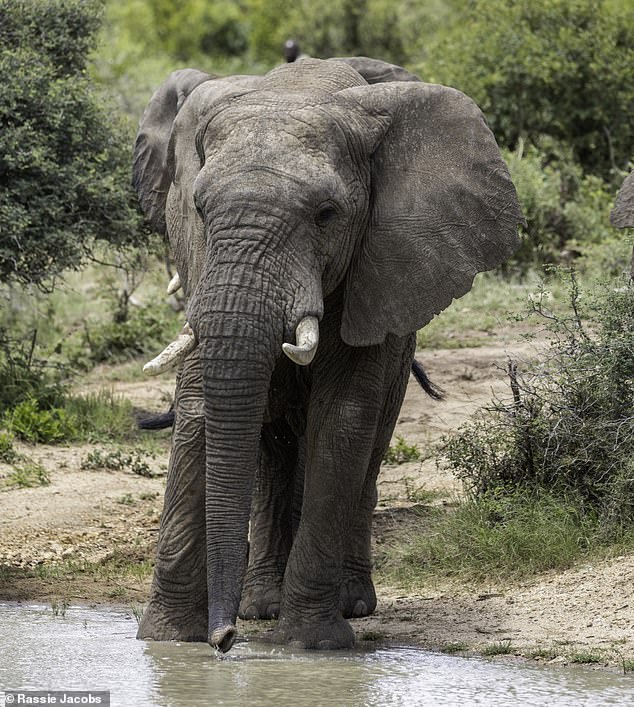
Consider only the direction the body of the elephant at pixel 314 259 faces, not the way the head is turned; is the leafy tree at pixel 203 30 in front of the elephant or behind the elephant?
behind

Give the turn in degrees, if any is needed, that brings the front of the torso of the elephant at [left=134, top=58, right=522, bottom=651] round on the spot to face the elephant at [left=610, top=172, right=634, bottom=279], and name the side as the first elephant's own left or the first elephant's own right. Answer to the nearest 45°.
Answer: approximately 135° to the first elephant's own left

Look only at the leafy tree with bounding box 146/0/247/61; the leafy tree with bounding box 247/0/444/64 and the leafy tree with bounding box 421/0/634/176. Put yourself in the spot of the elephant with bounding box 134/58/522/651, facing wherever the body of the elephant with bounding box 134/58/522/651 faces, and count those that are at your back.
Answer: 3

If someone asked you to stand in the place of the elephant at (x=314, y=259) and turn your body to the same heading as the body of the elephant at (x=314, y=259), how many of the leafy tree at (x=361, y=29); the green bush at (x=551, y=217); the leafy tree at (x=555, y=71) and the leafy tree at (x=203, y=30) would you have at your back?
4

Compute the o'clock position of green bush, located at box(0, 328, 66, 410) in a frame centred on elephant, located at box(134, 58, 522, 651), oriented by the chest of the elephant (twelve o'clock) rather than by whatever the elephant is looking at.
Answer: The green bush is roughly at 5 o'clock from the elephant.

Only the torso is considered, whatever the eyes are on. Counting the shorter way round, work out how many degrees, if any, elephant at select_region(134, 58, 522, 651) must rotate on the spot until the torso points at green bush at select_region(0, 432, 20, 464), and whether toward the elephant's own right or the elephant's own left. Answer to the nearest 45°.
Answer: approximately 135° to the elephant's own right

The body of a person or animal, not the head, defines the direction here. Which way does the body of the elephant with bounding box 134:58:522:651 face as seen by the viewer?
toward the camera

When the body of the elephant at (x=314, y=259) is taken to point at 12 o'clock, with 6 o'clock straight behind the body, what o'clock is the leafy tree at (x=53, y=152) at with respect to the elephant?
The leafy tree is roughly at 5 o'clock from the elephant.

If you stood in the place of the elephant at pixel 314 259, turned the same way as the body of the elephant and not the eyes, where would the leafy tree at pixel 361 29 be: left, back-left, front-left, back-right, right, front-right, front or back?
back

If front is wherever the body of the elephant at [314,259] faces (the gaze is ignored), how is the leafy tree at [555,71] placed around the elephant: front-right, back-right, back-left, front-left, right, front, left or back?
back

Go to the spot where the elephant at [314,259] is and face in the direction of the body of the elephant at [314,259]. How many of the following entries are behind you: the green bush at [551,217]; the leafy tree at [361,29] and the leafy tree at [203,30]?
3
